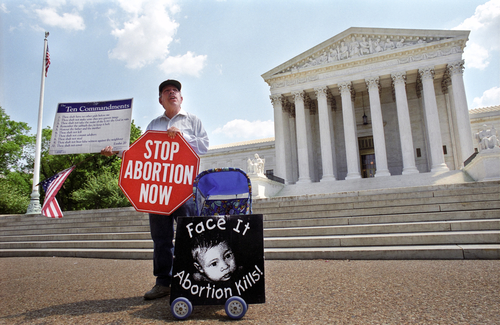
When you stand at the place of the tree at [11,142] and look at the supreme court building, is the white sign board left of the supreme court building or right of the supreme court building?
right

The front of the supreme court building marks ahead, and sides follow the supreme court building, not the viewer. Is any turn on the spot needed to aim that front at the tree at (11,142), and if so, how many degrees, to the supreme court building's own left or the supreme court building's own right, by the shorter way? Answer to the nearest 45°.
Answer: approximately 90° to the supreme court building's own right

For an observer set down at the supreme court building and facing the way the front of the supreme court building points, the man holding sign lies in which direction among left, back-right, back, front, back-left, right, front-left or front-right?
front

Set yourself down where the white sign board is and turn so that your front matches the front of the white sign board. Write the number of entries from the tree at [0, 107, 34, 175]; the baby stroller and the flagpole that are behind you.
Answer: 2

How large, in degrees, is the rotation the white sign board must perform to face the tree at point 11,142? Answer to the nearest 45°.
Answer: approximately 180°

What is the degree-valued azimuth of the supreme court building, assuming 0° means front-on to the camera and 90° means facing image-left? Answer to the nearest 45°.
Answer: approximately 0°

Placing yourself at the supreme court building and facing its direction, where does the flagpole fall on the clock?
The flagpole is roughly at 2 o'clock from the supreme court building.

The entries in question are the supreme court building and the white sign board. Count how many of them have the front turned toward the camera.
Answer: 2

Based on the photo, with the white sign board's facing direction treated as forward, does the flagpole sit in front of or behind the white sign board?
behind

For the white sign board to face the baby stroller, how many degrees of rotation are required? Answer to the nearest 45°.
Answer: approximately 45° to its left

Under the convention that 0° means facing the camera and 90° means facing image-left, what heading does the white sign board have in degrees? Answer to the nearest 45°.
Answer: approximately 0°

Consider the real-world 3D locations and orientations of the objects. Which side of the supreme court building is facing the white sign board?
front
